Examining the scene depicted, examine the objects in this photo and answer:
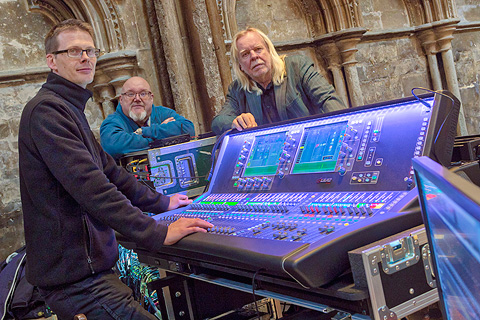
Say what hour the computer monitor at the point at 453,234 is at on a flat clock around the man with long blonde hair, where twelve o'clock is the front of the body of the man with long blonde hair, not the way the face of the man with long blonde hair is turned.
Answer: The computer monitor is roughly at 12 o'clock from the man with long blonde hair.

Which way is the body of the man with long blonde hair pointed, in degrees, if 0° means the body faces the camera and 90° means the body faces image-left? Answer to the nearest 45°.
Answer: approximately 0°

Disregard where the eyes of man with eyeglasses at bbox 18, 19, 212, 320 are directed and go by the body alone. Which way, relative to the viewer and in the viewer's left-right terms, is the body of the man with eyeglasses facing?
facing to the right of the viewer

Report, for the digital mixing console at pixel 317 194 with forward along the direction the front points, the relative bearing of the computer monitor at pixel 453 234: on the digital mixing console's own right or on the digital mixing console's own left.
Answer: on the digital mixing console's own left

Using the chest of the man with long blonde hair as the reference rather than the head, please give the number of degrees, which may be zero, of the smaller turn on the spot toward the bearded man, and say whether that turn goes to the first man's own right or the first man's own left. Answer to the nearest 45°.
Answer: approximately 135° to the first man's own right

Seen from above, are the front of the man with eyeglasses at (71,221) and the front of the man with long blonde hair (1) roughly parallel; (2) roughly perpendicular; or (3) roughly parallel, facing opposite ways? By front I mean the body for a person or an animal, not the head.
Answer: roughly perpendicular

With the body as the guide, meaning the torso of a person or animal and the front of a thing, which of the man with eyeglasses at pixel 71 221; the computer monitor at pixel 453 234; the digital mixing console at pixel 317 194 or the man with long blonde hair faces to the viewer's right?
the man with eyeglasses

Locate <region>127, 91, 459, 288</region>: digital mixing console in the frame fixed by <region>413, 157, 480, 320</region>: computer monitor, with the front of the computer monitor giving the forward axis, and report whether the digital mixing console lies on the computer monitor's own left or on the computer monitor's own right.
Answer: on the computer monitor's own right

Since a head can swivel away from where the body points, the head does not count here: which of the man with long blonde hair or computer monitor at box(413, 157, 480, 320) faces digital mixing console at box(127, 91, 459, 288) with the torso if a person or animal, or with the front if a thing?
the man with long blonde hair

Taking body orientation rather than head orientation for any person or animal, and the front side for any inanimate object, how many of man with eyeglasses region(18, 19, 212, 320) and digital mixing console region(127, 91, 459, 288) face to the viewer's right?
1

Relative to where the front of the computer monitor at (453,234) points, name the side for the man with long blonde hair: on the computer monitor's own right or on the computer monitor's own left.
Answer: on the computer monitor's own right

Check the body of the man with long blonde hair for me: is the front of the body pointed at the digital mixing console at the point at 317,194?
yes
